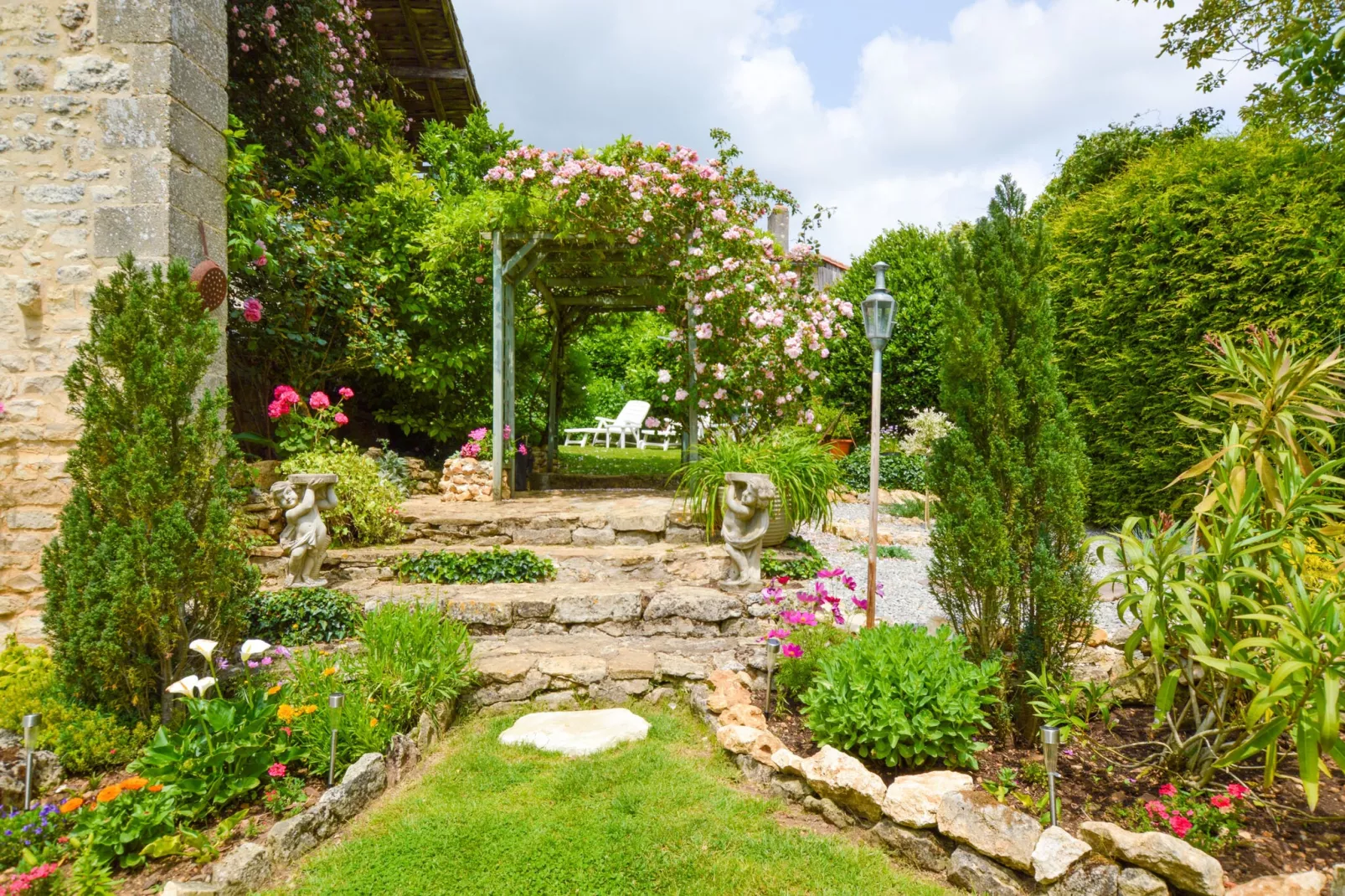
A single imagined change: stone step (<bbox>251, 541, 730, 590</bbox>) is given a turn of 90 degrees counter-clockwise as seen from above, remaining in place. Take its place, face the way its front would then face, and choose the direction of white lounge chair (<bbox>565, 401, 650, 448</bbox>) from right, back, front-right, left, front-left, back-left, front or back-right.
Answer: left

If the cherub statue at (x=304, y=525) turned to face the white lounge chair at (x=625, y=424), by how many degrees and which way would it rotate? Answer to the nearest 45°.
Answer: approximately 135° to its left

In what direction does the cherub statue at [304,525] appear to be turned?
toward the camera

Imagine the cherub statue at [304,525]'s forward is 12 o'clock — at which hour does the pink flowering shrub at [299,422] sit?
The pink flowering shrub is roughly at 6 o'clock from the cherub statue.

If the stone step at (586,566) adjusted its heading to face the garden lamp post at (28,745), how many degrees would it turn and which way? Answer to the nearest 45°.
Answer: approximately 45° to its right

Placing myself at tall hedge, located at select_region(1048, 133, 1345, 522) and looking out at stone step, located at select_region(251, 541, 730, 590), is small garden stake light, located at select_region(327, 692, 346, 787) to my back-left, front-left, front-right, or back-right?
front-left

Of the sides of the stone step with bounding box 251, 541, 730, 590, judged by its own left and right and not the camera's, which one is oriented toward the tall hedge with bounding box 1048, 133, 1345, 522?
left

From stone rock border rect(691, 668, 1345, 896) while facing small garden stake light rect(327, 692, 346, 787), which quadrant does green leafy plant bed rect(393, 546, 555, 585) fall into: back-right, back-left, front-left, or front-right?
front-right

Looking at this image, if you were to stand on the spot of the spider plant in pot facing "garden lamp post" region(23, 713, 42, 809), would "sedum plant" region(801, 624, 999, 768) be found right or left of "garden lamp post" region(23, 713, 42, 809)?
left

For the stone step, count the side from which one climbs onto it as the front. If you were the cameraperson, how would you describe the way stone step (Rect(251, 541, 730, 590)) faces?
facing the viewer

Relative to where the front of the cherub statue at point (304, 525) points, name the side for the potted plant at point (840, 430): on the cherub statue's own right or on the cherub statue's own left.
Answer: on the cherub statue's own left

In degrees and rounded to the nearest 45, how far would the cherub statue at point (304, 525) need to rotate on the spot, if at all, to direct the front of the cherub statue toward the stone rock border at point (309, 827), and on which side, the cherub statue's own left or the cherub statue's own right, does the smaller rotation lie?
0° — it already faces it

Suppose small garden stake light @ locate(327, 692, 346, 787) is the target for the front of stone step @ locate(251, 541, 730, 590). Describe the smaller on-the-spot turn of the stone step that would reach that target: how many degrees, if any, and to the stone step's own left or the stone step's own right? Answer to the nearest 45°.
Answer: approximately 45° to the stone step's own right

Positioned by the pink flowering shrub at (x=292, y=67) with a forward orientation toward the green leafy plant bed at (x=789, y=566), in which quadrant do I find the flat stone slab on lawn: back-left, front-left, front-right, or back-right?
front-right

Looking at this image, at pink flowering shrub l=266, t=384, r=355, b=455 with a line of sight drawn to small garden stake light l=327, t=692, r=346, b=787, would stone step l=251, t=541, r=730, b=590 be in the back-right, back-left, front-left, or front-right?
front-left

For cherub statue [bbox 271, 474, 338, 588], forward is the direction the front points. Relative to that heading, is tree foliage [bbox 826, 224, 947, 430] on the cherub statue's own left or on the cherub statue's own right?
on the cherub statue's own left

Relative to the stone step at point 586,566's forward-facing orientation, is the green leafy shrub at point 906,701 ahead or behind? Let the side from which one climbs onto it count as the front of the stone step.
ahead
